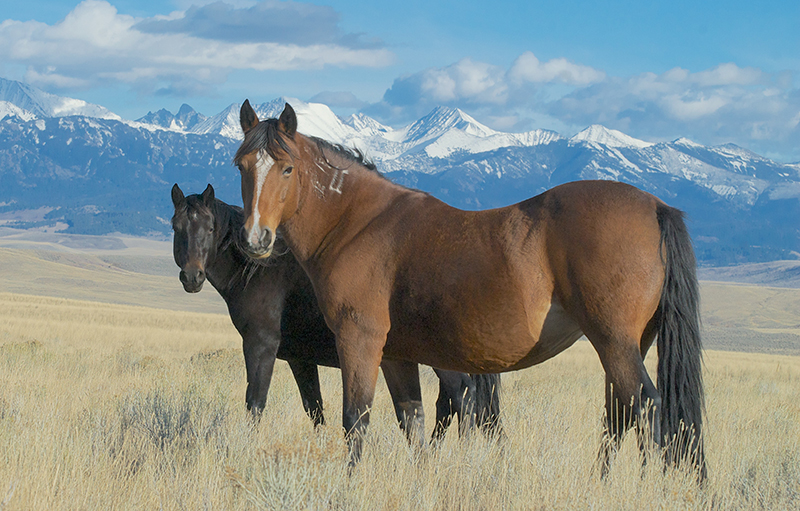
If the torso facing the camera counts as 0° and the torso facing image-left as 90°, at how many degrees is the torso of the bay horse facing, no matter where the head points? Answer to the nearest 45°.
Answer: approximately 90°

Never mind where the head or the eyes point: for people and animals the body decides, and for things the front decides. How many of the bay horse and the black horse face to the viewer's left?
2

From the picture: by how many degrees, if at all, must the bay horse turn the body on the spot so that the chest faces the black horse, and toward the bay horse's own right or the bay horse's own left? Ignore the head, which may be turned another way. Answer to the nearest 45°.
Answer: approximately 45° to the bay horse's own right

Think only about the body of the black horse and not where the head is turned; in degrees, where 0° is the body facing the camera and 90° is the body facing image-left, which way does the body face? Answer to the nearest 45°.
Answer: approximately 90°

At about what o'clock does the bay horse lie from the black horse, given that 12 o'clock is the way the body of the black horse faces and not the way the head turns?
The bay horse is roughly at 8 o'clock from the black horse.

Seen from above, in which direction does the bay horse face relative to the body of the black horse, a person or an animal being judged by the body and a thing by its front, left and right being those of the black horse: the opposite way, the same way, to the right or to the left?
the same way
